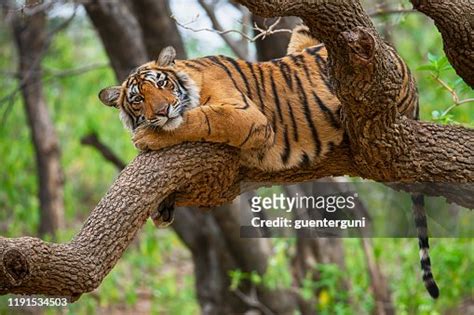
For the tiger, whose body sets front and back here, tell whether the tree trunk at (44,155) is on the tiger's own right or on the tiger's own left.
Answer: on the tiger's own right

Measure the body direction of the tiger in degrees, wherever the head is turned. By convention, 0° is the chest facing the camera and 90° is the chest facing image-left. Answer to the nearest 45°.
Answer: approximately 90°

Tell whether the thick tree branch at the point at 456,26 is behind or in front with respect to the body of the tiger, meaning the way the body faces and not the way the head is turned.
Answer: behind

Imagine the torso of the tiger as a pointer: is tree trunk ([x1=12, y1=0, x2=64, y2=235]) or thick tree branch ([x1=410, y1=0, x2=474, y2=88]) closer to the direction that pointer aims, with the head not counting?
the tree trunk
